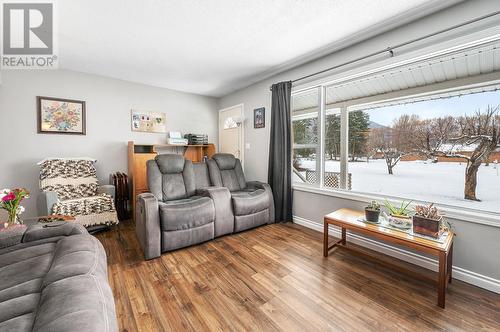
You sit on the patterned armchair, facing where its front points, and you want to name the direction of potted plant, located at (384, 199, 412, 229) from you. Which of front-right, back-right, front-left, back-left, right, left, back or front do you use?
front

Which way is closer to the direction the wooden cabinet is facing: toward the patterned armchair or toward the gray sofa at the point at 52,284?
the gray sofa

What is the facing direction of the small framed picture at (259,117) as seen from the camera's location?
facing the viewer and to the left of the viewer

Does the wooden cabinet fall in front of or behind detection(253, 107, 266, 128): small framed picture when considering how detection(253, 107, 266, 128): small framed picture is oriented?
in front

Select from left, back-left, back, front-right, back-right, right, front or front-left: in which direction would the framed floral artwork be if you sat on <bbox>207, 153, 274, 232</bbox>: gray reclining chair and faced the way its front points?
back-right

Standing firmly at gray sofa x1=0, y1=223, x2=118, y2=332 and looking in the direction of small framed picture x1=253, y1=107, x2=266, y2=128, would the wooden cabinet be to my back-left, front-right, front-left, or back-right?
front-left

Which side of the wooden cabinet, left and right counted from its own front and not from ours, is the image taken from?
front

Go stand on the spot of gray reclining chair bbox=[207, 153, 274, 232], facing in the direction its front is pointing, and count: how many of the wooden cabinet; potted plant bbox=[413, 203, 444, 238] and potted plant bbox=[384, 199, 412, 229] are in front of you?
2

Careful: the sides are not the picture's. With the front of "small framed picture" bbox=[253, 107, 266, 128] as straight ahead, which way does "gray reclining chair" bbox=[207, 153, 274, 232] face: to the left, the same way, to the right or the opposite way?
to the left

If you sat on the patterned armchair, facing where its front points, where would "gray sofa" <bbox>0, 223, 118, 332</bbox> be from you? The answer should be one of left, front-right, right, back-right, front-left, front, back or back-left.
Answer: front-right

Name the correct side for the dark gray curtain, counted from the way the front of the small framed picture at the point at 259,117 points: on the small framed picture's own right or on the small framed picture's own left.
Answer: on the small framed picture's own left

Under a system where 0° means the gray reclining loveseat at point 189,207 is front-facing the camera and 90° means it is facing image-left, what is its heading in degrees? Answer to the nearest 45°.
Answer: approximately 315°

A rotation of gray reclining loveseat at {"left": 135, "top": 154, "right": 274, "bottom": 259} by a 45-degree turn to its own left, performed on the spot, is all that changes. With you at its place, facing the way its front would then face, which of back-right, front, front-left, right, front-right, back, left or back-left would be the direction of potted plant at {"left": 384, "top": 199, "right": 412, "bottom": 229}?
front-right

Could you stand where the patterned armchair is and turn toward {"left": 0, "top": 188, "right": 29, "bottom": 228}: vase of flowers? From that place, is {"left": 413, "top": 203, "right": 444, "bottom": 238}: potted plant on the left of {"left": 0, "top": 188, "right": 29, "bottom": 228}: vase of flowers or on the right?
left
